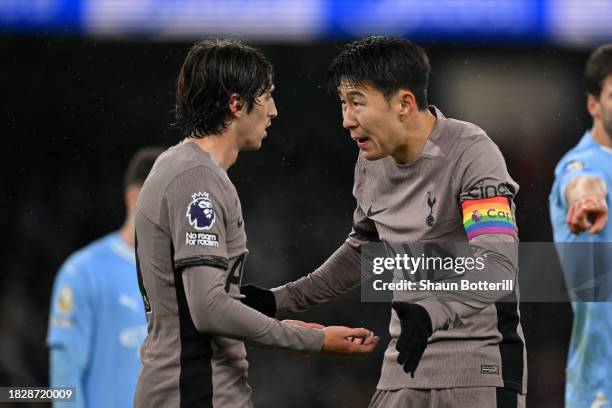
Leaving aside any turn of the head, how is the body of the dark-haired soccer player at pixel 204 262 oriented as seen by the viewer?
to the viewer's right

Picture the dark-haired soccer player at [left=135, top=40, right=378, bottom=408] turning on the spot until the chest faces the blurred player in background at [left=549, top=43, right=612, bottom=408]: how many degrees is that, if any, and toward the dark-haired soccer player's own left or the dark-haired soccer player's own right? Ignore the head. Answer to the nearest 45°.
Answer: approximately 45° to the dark-haired soccer player's own left

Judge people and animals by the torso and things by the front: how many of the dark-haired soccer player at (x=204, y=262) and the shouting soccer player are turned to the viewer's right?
1

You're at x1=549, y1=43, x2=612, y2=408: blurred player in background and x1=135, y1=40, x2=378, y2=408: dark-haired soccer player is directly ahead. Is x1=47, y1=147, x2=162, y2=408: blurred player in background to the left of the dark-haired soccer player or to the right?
right

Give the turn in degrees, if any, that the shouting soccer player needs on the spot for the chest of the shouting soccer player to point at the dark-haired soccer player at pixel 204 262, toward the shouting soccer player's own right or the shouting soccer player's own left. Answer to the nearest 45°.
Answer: approximately 45° to the shouting soccer player's own right

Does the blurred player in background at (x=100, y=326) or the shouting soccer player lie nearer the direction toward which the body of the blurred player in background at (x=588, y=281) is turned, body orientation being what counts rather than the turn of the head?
the shouting soccer player

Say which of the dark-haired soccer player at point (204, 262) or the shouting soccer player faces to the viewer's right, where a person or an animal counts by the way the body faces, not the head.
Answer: the dark-haired soccer player

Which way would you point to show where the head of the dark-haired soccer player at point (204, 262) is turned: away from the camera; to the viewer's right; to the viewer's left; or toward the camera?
to the viewer's right
